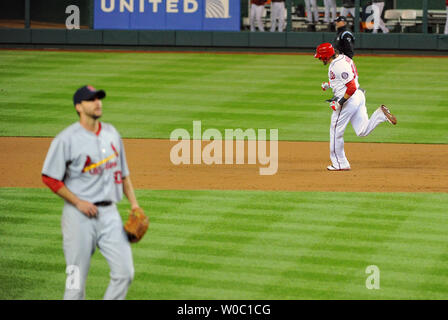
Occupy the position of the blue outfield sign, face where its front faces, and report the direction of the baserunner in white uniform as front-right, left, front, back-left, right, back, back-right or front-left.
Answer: front

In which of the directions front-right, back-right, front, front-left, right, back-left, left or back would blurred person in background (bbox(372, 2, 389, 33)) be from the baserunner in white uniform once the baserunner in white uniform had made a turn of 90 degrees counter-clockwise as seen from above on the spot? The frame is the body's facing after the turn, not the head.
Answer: back

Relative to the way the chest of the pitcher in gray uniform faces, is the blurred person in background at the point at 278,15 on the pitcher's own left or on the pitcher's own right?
on the pitcher's own left

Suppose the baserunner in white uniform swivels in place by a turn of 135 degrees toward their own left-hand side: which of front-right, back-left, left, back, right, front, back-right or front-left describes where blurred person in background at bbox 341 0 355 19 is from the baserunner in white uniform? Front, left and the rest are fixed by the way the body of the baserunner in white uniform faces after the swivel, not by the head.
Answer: back-left

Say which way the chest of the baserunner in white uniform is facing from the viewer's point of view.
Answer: to the viewer's left

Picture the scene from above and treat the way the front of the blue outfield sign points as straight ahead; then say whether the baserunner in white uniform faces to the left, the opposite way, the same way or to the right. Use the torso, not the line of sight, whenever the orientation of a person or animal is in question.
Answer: to the right

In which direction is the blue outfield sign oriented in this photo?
toward the camera

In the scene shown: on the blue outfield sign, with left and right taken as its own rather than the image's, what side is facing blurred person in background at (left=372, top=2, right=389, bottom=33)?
left

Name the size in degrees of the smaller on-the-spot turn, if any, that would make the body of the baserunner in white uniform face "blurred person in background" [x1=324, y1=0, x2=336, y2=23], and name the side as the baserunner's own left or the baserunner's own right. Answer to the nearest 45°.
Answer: approximately 90° to the baserunner's own right

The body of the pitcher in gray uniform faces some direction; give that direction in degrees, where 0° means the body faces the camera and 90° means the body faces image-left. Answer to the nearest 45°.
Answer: approximately 315°

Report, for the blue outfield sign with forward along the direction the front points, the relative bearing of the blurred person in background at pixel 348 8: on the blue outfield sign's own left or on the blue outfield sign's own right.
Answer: on the blue outfield sign's own left

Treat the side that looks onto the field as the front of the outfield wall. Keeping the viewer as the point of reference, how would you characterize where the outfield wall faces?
facing the viewer
